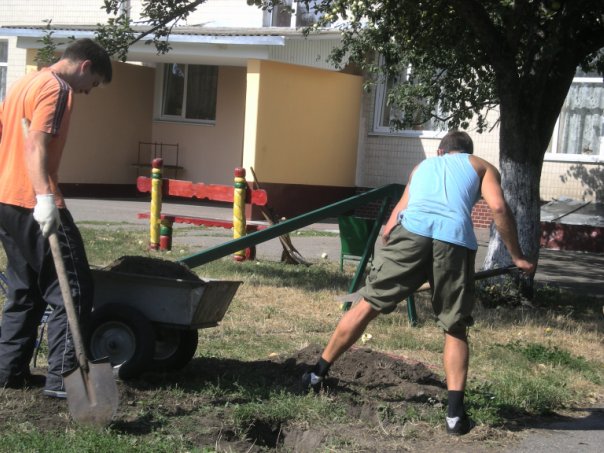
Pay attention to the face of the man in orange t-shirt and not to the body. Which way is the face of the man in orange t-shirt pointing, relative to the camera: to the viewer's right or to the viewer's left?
to the viewer's right

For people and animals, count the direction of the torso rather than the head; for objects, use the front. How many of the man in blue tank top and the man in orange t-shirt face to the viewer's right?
1

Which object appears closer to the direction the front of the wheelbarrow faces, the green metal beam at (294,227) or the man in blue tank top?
the man in blue tank top

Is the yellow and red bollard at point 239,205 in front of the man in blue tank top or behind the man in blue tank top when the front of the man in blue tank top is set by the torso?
in front

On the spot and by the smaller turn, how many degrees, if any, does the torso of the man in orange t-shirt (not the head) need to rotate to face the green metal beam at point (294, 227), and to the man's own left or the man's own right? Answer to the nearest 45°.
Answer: approximately 45° to the man's own left

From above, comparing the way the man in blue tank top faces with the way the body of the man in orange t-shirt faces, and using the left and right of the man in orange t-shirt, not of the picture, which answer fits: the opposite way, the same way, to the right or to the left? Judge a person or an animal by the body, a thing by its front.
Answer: to the left

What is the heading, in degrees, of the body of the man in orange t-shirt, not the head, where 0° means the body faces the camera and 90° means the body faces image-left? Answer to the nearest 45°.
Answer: approximately 270°

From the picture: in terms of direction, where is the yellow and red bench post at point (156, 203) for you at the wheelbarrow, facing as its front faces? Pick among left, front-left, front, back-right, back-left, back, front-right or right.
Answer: back-left

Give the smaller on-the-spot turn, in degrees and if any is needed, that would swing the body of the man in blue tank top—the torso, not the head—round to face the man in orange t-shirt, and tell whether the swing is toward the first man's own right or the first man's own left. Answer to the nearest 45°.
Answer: approximately 90° to the first man's own left

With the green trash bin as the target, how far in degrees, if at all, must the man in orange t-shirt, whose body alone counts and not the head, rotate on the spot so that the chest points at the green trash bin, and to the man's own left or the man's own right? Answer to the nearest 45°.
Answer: approximately 45° to the man's own left

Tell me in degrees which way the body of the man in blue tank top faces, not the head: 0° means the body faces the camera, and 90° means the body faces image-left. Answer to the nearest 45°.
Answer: approximately 180°

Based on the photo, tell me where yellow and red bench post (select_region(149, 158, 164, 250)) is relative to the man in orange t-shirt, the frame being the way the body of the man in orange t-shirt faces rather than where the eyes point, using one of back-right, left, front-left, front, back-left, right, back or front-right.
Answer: left
